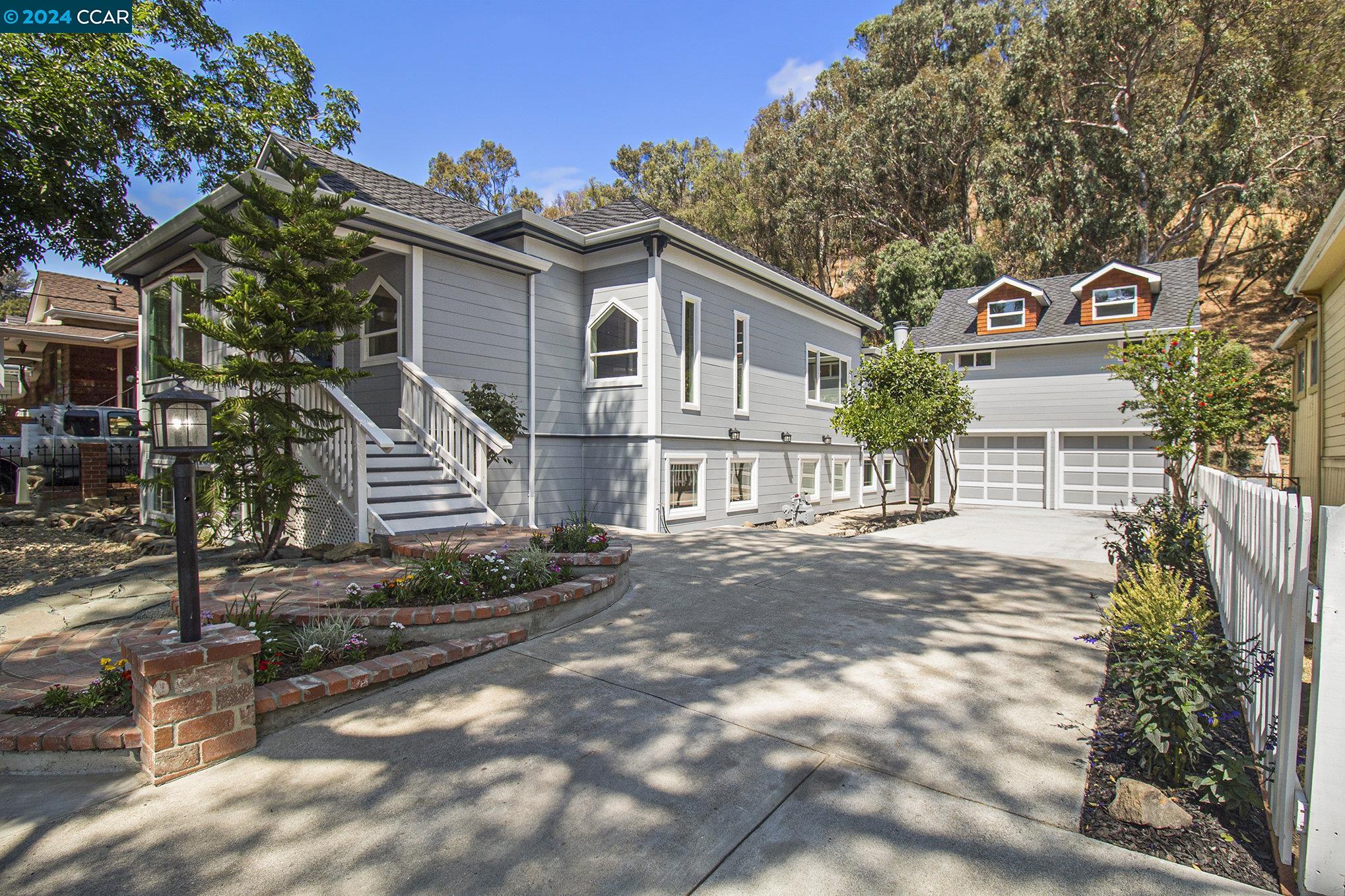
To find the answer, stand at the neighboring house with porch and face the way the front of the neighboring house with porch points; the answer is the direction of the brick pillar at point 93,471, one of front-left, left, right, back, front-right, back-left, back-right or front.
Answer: front-left

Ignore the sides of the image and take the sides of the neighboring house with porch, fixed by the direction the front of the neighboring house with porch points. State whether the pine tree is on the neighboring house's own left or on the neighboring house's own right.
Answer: on the neighboring house's own left

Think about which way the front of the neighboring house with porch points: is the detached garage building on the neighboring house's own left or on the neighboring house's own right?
on the neighboring house's own left

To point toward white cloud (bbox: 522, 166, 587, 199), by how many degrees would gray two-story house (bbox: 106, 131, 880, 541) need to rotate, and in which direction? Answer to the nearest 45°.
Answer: approximately 135° to its right

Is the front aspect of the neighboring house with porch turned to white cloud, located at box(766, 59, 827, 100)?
no

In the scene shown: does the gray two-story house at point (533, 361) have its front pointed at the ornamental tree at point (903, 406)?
no

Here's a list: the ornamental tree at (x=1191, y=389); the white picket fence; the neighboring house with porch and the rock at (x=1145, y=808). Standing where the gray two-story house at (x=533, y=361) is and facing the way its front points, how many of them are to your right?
1

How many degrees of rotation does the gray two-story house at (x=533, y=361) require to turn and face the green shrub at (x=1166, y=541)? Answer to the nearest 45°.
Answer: approximately 90° to its left

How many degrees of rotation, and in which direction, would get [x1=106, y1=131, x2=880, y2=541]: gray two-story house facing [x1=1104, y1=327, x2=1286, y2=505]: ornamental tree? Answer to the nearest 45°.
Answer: approximately 135° to its left

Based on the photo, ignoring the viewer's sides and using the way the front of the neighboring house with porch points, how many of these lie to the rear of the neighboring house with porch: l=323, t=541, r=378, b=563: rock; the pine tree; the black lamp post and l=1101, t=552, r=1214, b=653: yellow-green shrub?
0

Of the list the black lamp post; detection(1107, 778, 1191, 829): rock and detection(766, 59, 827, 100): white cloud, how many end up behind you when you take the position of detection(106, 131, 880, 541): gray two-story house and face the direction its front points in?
1

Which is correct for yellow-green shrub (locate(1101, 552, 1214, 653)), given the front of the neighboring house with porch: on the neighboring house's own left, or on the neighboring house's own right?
on the neighboring house's own left

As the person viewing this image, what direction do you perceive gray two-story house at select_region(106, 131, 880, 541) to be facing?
facing the viewer and to the left of the viewer

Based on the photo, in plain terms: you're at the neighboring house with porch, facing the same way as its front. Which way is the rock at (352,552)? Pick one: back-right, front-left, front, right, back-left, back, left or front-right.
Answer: front-left
